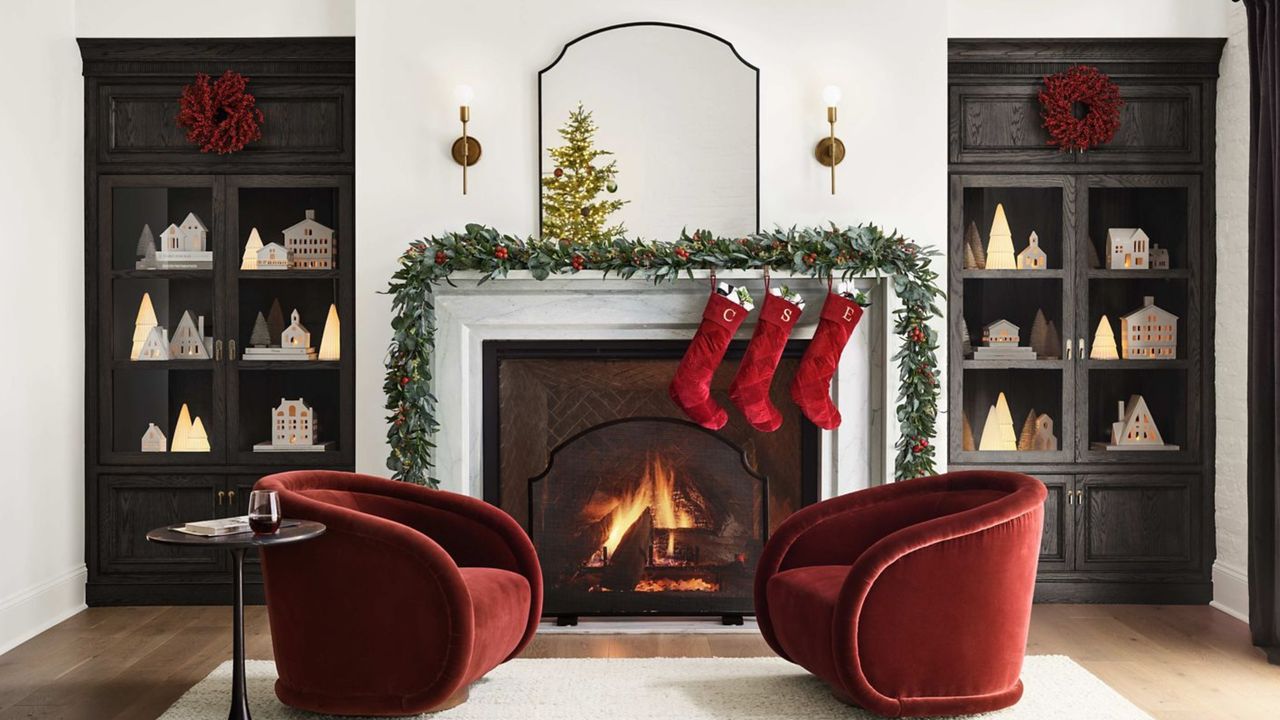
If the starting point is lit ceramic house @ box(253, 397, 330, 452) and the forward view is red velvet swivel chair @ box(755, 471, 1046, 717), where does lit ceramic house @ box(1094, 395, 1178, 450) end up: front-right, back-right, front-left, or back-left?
front-left

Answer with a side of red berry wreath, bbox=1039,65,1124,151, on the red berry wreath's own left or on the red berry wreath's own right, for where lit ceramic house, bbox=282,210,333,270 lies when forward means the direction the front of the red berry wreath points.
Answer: on the red berry wreath's own right

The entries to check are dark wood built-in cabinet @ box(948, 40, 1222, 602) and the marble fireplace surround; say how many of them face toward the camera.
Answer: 2

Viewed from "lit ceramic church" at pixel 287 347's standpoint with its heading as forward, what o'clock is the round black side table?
The round black side table is roughly at 12 o'clock from the lit ceramic church.

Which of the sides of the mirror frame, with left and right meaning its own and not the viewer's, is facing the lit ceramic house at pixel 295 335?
right

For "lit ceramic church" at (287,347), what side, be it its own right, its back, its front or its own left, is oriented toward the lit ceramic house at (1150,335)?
left

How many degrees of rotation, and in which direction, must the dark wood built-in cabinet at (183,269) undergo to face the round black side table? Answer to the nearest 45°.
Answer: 0° — it already faces it

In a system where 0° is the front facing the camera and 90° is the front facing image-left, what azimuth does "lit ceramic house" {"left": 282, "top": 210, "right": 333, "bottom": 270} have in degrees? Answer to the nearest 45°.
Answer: approximately 0°

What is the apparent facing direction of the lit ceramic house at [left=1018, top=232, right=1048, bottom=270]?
toward the camera

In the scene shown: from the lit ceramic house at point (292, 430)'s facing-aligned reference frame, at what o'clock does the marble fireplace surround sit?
The marble fireplace surround is roughly at 10 o'clock from the lit ceramic house.

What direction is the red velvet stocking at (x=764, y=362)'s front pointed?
toward the camera

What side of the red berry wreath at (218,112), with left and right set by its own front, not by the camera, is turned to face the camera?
front
